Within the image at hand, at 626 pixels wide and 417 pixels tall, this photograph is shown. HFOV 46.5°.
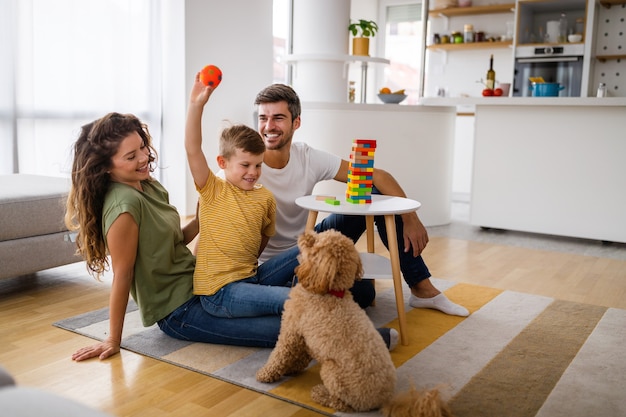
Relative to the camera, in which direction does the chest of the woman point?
to the viewer's right

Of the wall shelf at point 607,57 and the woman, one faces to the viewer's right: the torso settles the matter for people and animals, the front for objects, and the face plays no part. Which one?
the woman

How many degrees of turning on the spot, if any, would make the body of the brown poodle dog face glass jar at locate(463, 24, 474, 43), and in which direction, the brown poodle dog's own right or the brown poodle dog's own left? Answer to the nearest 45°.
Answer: approximately 45° to the brown poodle dog's own right

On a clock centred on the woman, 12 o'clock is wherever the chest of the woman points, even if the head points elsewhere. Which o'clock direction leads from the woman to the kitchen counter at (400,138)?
The kitchen counter is roughly at 10 o'clock from the woman.

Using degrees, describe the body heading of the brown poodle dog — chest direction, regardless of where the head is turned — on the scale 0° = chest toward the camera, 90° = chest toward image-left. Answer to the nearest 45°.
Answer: approximately 135°

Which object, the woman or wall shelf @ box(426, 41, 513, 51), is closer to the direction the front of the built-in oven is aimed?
the woman
